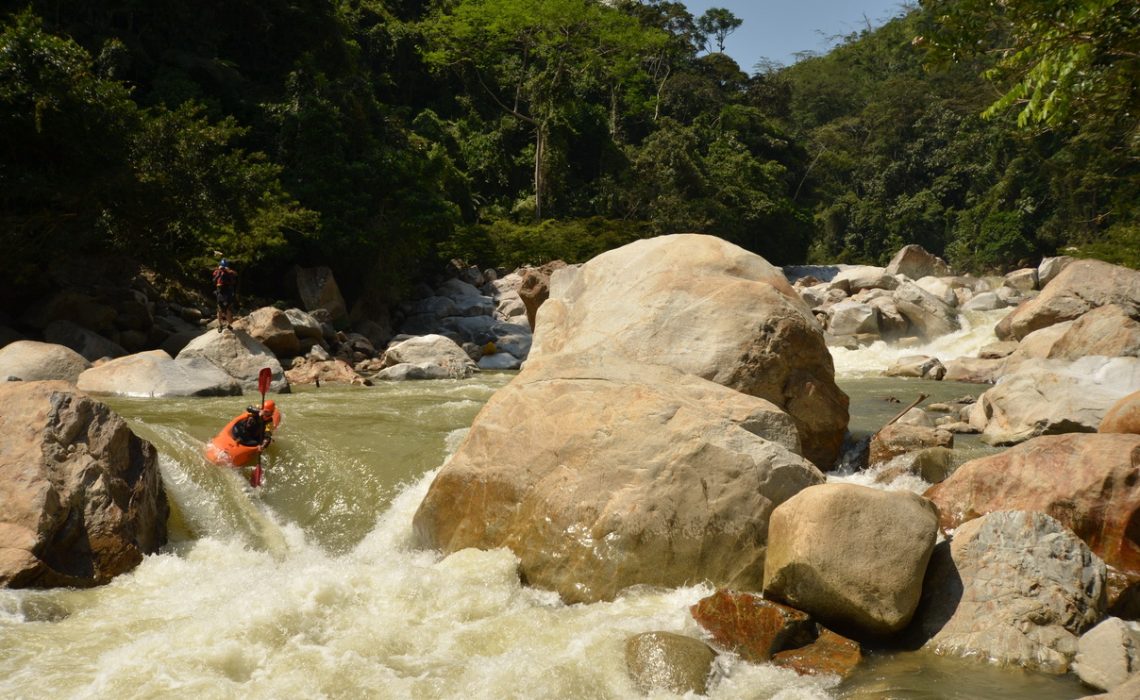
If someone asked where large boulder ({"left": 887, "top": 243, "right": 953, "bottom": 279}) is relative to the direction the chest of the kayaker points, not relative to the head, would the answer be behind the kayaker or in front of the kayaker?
behind

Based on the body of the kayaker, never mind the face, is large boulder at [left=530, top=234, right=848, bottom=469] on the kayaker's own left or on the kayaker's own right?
on the kayaker's own left

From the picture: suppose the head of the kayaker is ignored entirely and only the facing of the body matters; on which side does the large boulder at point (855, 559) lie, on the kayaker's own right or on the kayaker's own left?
on the kayaker's own left

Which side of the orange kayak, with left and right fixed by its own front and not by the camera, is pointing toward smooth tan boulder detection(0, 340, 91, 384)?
right

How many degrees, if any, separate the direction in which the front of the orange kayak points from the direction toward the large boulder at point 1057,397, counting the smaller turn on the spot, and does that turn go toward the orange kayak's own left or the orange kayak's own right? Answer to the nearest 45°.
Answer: approximately 135° to the orange kayak's own left

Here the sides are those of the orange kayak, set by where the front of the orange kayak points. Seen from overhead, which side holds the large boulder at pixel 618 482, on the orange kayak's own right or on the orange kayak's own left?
on the orange kayak's own left

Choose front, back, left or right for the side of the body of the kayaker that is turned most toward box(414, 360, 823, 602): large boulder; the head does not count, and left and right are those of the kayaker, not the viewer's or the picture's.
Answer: left

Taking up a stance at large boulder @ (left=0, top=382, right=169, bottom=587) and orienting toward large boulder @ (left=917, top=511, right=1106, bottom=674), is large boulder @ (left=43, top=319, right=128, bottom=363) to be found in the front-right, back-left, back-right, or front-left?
back-left

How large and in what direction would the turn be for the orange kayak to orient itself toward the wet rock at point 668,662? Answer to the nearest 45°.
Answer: approximately 90° to its left
